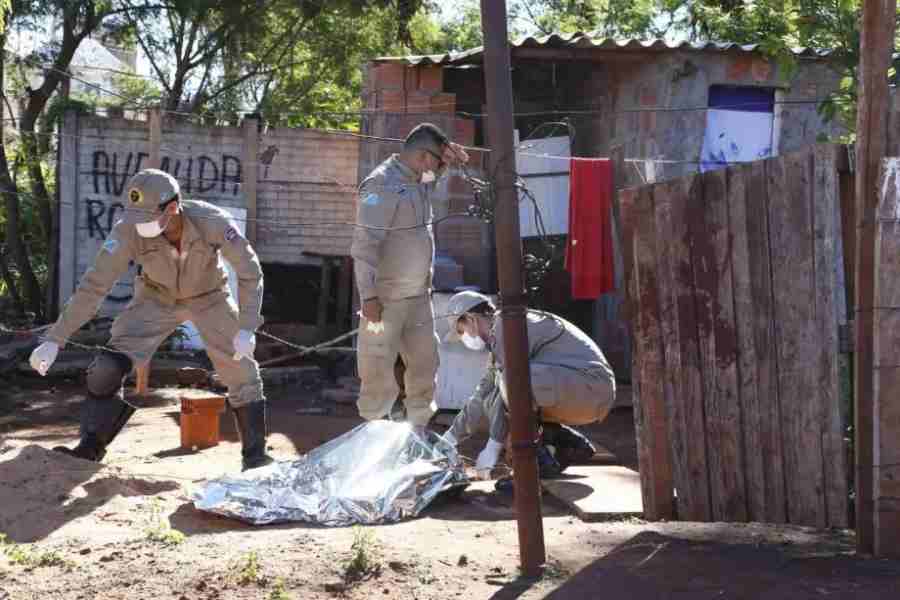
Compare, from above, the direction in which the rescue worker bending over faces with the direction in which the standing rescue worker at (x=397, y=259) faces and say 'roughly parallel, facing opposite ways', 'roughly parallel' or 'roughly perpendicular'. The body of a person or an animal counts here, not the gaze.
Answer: roughly perpendicular

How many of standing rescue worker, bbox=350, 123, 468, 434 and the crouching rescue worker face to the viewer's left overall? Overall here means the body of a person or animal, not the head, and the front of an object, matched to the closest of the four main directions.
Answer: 1

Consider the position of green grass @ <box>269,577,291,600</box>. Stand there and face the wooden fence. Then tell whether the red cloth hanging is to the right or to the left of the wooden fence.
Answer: left

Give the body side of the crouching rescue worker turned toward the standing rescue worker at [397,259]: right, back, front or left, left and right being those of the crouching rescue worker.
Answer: front

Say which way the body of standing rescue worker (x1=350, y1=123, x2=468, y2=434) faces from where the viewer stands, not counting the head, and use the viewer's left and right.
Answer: facing the viewer and to the right of the viewer

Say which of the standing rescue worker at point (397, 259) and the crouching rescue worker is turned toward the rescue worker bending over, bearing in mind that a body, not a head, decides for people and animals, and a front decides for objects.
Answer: the crouching rescue worker

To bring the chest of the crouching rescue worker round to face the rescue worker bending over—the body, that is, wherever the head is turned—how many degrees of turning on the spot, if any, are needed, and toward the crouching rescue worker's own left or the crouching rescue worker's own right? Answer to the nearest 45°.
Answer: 0° — they already face them

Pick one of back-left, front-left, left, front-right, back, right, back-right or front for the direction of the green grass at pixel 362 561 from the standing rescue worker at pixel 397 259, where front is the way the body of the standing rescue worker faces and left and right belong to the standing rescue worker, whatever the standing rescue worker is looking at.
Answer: front-right

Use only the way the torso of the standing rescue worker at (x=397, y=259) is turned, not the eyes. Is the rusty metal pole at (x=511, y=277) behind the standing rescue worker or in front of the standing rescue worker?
in front

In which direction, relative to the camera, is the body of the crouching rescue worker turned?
to the viewer's left

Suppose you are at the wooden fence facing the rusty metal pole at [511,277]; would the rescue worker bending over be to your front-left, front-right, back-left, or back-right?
front-right

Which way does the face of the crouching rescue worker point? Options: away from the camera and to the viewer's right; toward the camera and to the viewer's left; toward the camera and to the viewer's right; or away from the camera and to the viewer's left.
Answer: toward the camera and to the viewer's left
